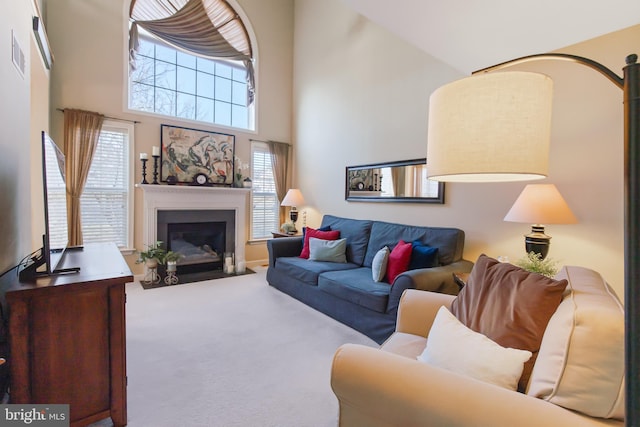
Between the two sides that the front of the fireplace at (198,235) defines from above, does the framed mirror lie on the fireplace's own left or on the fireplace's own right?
on the fireplace's own left

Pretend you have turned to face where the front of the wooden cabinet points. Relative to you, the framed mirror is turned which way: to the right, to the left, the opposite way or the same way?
the opposite way

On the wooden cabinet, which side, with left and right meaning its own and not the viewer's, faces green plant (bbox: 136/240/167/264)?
left

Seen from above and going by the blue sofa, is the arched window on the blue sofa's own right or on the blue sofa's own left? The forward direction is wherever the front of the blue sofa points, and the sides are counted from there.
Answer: on the blue sofa's own right

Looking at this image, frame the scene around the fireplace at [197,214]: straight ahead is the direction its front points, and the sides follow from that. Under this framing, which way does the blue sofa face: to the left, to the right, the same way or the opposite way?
to the right

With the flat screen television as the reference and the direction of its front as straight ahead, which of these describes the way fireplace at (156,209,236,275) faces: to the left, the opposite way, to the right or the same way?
to the right

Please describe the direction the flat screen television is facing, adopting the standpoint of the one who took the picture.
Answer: facing to the right of the viewer

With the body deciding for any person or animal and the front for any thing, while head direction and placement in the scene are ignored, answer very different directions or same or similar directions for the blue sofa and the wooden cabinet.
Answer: very different directions

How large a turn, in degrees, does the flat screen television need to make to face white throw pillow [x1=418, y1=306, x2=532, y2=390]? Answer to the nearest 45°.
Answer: approximately 45° to its right

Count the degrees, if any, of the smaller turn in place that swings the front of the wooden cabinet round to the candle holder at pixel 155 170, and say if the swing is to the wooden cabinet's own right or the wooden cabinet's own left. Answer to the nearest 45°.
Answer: approximately 90° to the wooden cabinet's own left

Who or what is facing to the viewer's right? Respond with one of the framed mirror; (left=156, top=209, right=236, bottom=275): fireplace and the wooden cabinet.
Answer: the wooden cabinet

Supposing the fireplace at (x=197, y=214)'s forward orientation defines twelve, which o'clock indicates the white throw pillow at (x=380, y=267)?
The white throw pillow is roughly at 11 o'clock from the fireplace.

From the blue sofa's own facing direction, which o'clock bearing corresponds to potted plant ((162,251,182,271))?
The potted plant is roughly at 2 o'clock from the blue sofa.

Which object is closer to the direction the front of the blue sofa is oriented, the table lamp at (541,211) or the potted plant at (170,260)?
the potted plant

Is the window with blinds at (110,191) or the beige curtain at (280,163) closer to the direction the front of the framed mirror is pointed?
the window with blinds
